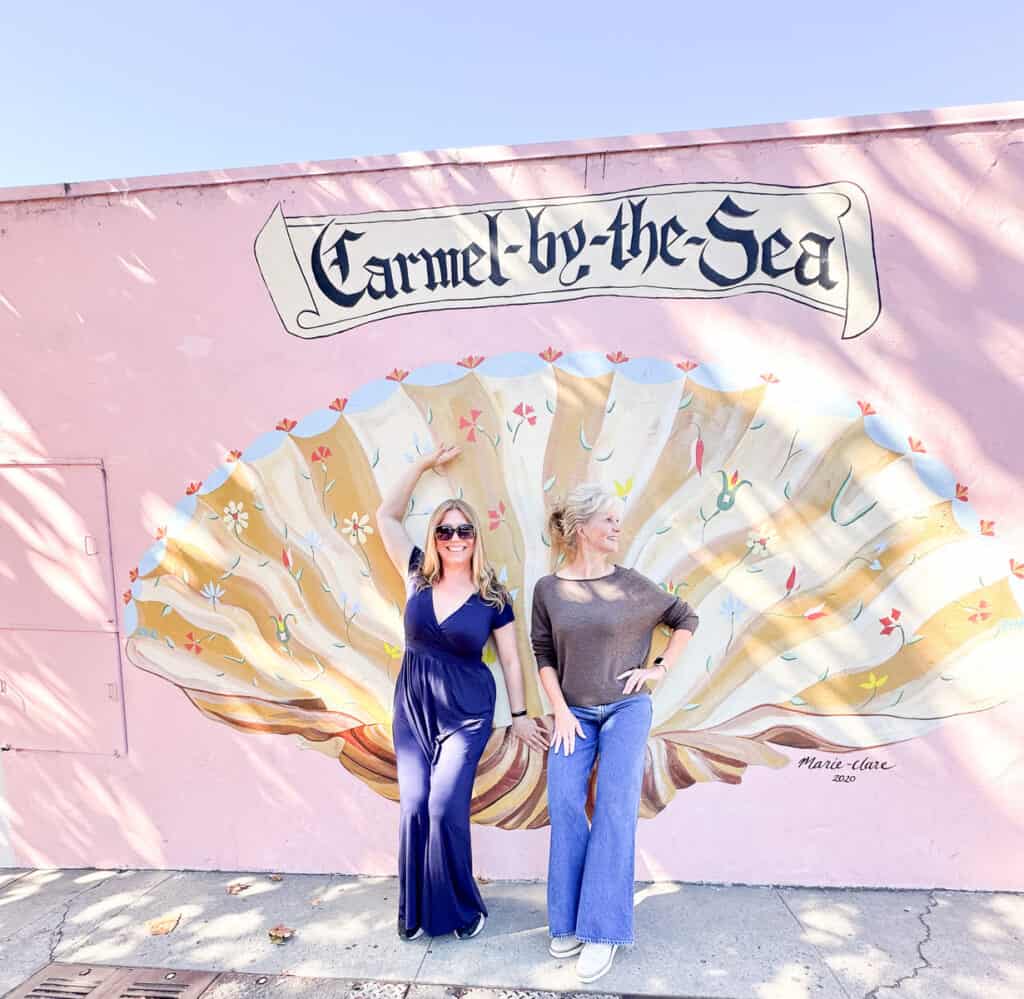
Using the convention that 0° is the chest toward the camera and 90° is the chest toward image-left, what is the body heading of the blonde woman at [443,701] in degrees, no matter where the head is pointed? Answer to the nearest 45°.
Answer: approximately 0°

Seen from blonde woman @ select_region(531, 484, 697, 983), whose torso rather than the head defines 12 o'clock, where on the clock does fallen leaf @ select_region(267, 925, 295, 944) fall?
The fallen leaf is roughly at 3 o'clock from the blonde woman.

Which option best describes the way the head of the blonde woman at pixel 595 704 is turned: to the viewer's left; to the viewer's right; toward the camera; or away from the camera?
to the viewer's right

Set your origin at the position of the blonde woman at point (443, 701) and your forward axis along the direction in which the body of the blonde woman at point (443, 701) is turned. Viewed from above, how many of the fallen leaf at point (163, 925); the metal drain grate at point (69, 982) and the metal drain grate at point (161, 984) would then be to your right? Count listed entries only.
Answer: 3

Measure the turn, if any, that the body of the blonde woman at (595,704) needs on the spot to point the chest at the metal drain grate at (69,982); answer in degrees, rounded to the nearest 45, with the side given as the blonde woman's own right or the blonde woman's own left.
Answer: approximately 90° to the blonde woman's own right

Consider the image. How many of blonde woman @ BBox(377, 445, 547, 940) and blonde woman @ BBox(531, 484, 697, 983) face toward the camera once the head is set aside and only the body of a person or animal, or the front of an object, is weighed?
2

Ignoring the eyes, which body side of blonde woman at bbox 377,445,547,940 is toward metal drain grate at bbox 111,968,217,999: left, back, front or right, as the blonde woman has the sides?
right

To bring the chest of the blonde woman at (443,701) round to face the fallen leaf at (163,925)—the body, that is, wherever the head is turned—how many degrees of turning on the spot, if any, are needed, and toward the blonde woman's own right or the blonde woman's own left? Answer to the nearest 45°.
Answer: approximately 90° to the blonde woman's own right

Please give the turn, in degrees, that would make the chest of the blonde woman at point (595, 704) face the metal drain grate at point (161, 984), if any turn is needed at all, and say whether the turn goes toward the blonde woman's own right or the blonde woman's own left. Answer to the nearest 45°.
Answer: approximately 90° to the blonde woman's own right

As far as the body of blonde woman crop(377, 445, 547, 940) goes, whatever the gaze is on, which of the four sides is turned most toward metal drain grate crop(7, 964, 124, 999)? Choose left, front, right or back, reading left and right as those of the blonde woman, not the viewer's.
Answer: right
